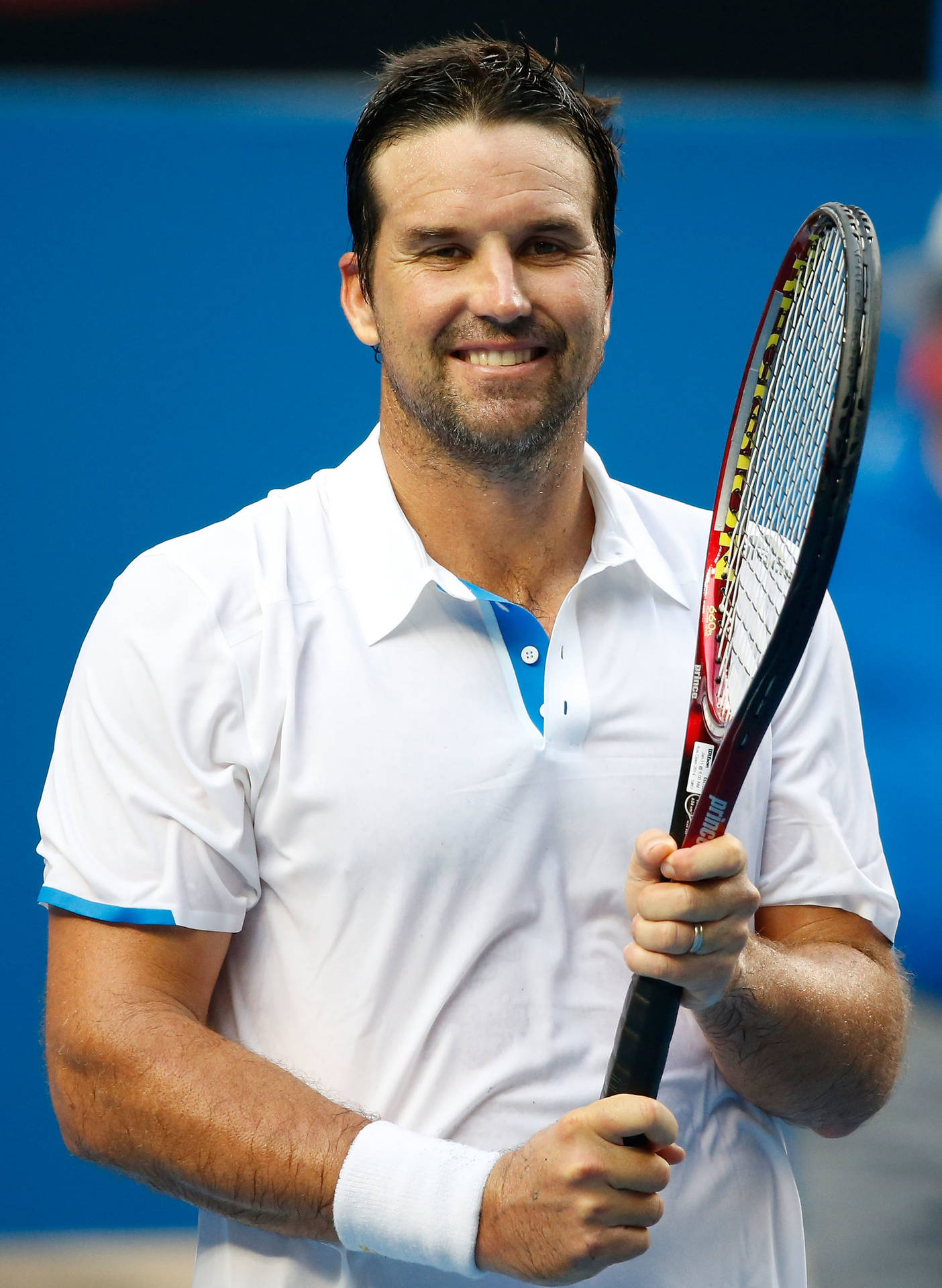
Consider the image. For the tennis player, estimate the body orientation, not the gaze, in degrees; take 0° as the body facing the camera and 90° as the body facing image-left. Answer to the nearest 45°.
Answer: approximately 0°

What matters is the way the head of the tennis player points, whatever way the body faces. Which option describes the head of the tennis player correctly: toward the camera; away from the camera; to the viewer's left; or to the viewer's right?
toward the camera
